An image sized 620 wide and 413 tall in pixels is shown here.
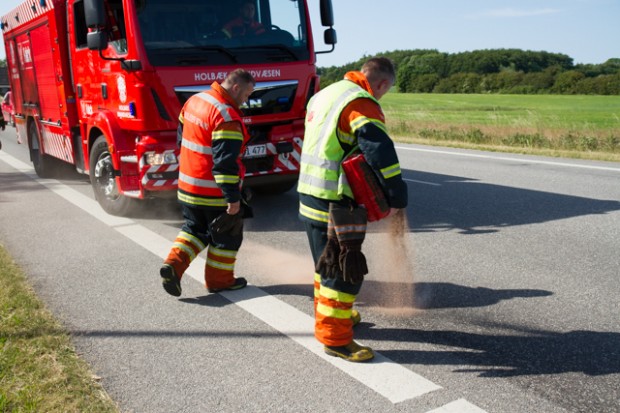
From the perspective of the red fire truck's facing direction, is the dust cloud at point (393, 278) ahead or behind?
ahead

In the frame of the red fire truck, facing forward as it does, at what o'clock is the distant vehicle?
The distant vehicle is roughly at 7 o'clock from the red fire truck.

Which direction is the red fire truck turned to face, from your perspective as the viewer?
facing the viewer and to the right of the viewer

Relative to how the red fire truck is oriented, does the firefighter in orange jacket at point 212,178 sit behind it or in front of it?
in front
